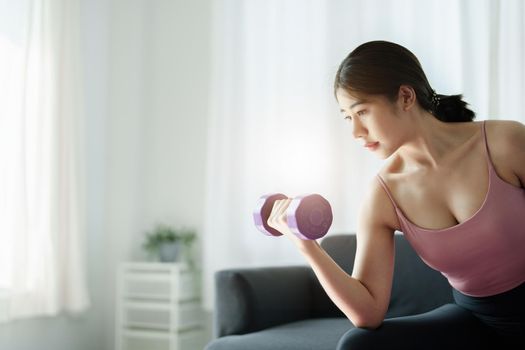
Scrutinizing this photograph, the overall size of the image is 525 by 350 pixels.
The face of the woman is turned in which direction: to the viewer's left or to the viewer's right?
to the viewer's left

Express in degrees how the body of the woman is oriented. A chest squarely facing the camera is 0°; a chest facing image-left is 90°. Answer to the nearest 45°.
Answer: approximately 45°

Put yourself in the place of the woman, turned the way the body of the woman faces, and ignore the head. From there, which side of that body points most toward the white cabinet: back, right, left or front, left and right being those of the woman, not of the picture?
right

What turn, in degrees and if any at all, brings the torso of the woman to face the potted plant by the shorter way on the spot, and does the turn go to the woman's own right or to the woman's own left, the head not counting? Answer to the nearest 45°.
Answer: approximately 90° to the woman's own right
